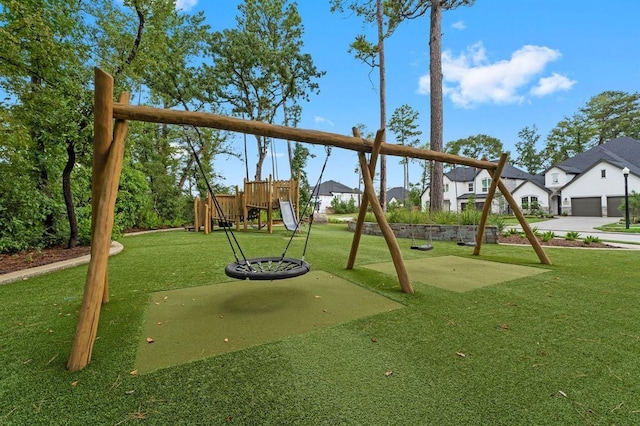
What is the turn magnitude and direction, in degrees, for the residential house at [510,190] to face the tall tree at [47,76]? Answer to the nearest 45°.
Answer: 0° — it already faces it

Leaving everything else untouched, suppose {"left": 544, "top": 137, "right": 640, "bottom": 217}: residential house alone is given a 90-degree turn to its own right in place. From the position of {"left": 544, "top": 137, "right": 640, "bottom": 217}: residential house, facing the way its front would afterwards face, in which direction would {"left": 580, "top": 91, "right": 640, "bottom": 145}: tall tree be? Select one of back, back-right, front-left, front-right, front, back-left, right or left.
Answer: right

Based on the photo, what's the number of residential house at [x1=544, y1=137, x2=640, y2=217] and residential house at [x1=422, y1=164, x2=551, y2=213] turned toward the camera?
2

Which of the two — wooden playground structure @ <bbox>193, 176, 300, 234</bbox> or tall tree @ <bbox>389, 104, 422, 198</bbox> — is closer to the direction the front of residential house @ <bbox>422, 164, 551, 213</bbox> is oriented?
the wooden playground structure

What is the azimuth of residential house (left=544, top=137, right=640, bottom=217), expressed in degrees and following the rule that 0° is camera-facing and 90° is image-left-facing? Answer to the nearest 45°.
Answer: approximately 0°
